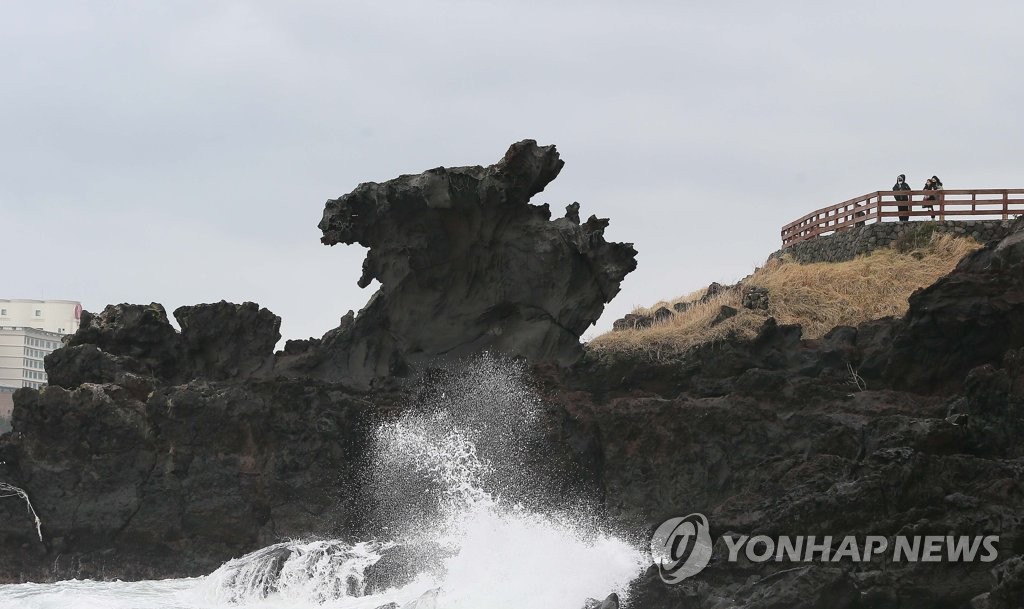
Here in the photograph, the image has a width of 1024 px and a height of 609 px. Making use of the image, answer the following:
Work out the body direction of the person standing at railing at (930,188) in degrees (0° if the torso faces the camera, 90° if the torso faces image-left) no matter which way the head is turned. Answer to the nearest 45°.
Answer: approximately 45°

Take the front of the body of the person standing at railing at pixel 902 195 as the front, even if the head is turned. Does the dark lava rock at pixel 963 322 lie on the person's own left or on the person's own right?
on the person's own left

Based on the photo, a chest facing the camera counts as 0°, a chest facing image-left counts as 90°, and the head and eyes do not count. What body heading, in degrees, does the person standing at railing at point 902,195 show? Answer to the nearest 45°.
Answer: approximately 45°
